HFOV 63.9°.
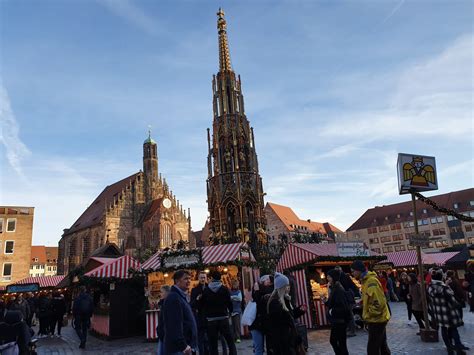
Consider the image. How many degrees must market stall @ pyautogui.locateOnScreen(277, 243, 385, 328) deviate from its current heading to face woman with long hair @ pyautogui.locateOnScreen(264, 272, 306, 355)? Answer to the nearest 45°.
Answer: approximately 45° to its right

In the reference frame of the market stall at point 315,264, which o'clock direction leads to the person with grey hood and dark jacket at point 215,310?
The person with grey hood and dark jacket is roughly at 2 o'clock from the market stall.

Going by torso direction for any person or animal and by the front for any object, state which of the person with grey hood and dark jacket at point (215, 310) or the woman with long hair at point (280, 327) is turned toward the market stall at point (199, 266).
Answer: the person with grey hood and dark jacket

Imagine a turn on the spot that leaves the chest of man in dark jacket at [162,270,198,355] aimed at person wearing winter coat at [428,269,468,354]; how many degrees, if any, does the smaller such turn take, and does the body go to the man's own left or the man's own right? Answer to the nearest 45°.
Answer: approximately 45° to the man's own left

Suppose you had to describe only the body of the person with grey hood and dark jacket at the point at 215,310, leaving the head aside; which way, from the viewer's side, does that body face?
away from the camera
